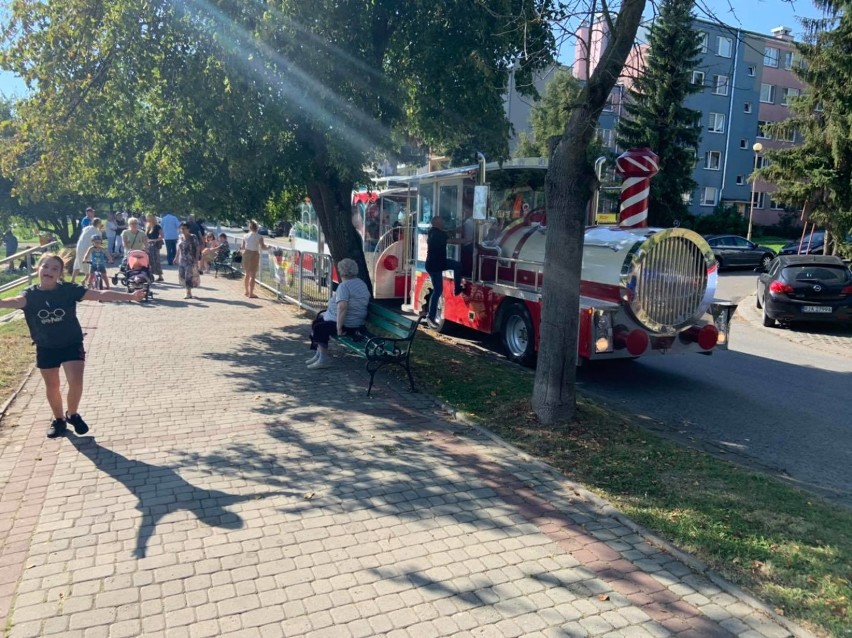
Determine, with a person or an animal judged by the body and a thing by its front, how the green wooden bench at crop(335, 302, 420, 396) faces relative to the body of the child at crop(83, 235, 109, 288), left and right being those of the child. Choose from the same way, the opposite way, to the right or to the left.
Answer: to the right

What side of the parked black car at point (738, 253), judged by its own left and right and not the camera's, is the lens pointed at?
right

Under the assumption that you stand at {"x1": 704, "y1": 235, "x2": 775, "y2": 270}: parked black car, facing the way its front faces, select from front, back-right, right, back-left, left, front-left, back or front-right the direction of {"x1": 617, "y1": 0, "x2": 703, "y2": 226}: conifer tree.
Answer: back-left

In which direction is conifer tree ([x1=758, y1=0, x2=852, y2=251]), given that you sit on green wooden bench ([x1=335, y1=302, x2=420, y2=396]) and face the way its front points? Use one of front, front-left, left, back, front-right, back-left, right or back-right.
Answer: back

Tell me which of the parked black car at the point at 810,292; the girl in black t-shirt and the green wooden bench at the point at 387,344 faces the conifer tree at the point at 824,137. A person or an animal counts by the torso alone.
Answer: the parked black car

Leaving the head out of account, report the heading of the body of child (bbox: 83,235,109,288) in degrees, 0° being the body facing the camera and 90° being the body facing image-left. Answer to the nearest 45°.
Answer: approximately 0°

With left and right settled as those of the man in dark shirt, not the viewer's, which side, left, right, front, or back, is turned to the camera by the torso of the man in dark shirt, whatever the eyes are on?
right

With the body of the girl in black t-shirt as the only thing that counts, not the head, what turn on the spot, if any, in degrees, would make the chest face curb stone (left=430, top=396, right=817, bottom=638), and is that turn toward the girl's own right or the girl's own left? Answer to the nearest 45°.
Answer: approximately 45° to the girl's own left

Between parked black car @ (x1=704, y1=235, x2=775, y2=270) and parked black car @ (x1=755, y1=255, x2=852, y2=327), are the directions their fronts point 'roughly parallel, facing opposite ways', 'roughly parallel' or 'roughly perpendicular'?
roughly perpendicular

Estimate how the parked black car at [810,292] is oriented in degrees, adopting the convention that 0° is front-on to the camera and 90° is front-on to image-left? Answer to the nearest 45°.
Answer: approximately 180°

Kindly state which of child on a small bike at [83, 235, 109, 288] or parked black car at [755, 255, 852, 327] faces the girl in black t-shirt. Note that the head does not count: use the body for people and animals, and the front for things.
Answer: the child on a small bike
